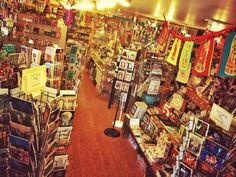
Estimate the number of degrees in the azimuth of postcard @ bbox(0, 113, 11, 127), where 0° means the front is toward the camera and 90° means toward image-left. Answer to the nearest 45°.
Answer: approximately 0°

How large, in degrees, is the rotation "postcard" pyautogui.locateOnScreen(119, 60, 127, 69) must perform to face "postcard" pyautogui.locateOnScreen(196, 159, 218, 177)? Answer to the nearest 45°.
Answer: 0° — it already faces it

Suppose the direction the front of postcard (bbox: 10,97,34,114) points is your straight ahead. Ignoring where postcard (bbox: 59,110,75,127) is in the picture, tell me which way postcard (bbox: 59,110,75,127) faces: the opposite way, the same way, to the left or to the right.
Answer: the same way

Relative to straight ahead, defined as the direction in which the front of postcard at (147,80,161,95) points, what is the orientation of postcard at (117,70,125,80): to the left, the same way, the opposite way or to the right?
the same way

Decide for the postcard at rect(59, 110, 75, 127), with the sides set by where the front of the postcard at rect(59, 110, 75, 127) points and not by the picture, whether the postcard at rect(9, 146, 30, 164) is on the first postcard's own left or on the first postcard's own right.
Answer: on the first postcard's own right

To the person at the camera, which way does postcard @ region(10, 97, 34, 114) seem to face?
facing the viewer

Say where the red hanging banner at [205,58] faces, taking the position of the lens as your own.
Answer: facing the viewer and to the left of the viewer

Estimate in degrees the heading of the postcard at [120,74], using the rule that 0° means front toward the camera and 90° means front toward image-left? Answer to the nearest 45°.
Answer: approximately 0°

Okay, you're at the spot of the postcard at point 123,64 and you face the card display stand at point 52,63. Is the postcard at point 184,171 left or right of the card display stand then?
left

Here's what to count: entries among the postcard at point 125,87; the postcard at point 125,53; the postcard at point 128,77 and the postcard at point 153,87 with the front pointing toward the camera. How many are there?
4

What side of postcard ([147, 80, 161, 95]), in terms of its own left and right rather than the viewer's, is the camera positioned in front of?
front

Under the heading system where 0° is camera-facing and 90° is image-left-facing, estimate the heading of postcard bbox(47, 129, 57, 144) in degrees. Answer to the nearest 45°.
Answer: approximately 315°

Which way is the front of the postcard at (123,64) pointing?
toward the camera

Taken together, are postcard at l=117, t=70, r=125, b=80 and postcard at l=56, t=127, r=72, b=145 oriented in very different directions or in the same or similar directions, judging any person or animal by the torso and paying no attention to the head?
same or similar directions

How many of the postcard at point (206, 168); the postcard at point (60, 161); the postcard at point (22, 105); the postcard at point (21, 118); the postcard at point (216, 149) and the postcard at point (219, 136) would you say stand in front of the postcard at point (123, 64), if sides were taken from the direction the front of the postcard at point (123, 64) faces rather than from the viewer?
6
